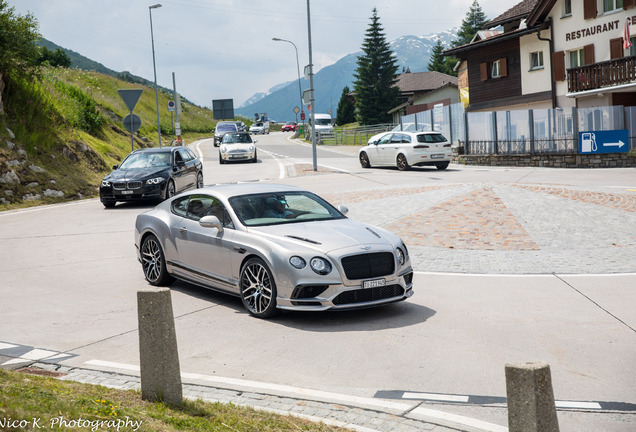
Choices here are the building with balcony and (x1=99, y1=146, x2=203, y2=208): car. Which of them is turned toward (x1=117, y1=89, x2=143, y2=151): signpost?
the building with balcony

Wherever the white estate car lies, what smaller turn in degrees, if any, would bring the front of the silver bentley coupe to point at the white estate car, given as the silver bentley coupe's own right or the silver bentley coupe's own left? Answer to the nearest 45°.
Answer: approximately 135° to the silver bentley coupe's own left

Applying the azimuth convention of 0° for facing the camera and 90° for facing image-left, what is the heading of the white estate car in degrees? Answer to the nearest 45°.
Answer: approximately 135°

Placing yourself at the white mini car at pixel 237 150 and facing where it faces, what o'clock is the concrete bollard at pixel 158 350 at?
The concrete bollard is roughly at 12 o'clock from the white mini car.

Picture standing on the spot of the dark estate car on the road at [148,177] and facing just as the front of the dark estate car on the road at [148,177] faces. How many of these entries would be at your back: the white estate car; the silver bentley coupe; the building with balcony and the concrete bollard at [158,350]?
2

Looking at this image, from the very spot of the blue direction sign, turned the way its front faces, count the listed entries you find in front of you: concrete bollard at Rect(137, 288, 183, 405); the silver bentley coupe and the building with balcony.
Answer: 2
